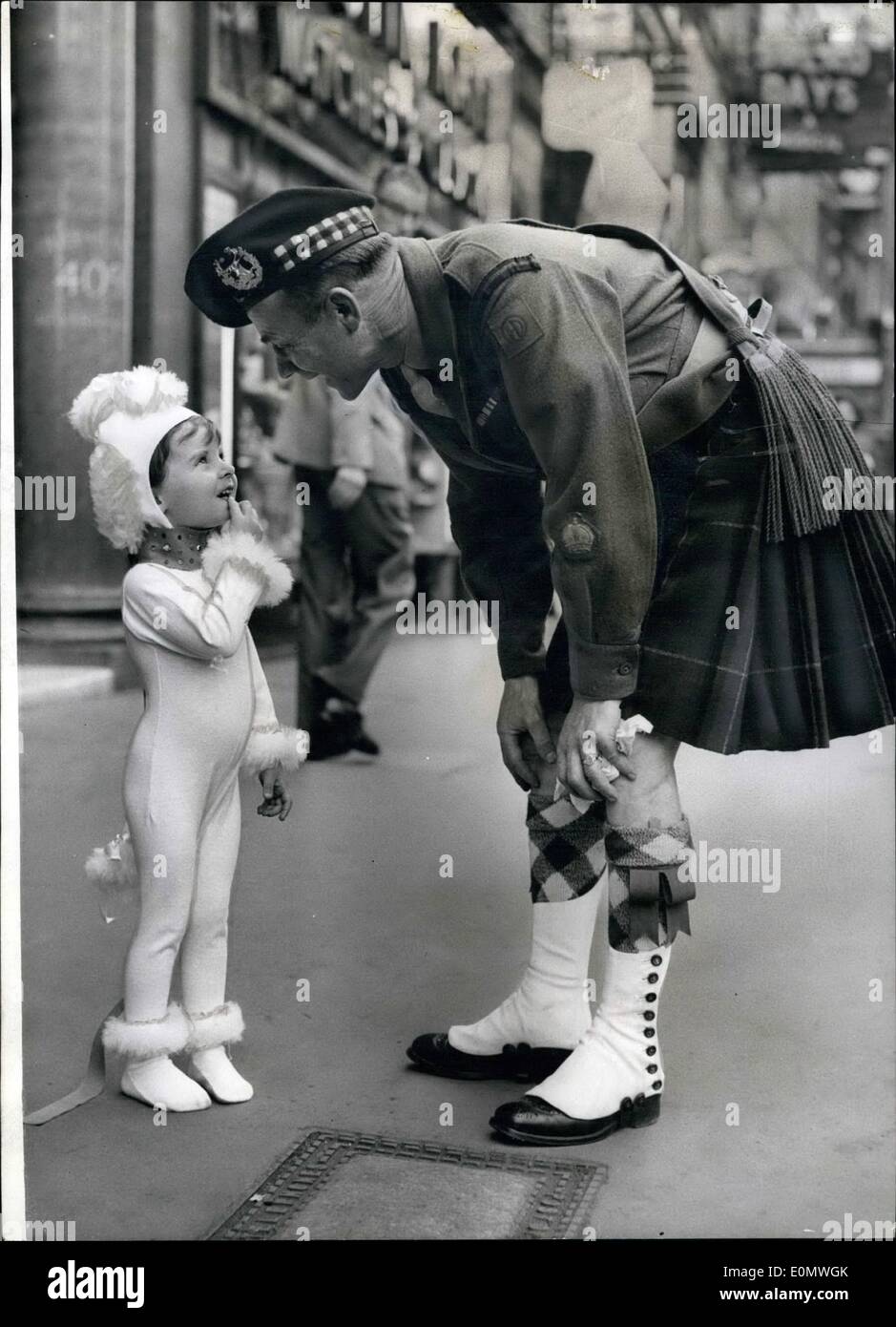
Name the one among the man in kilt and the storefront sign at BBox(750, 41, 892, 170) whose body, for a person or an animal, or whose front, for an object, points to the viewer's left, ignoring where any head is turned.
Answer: the man in kilt

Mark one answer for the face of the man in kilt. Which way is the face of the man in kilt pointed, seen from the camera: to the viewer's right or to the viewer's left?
to the viewer's left

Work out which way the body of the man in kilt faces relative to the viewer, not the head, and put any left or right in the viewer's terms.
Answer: facing to the left of the viewer

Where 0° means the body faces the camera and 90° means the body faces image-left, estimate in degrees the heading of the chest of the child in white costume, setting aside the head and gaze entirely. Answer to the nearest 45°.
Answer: approximately 315°

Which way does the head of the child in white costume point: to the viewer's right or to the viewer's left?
to the viewer's right

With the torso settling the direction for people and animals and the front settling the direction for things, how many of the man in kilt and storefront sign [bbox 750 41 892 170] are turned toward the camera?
1
